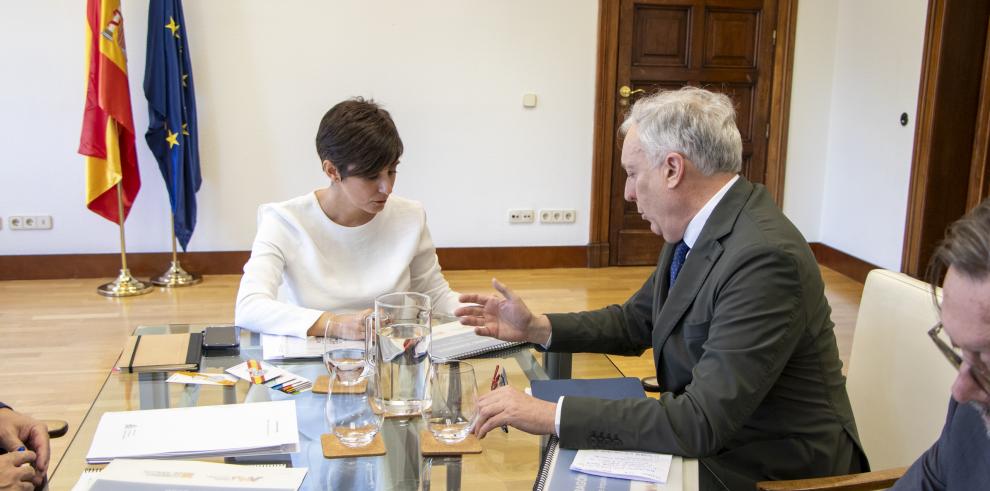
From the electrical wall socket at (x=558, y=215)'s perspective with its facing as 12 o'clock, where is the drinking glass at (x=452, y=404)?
The drinking glass is roughly at 12 o'clock from the electrical wall socket.

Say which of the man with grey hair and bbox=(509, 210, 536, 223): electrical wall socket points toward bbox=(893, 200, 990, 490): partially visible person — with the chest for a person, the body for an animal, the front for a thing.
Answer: the electrical wall socket

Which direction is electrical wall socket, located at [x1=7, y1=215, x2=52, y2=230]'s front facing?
toward the camera

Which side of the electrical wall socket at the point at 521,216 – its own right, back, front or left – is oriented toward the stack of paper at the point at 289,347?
front

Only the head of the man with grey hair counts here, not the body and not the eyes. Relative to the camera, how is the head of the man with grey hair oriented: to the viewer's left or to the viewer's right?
to the viewer's left

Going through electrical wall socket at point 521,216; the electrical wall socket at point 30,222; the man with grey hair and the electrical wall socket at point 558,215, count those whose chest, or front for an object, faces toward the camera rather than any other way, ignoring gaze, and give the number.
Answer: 3

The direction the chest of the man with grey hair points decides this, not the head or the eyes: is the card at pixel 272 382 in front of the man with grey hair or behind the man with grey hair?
in front

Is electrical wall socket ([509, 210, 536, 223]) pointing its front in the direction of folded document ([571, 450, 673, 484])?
yes

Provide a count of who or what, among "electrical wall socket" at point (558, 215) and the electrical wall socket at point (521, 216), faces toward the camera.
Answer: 2

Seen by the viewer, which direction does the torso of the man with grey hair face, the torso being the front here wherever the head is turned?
to the viewer's left

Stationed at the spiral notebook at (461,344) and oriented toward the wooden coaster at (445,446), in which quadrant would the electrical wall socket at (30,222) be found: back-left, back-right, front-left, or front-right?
back-right

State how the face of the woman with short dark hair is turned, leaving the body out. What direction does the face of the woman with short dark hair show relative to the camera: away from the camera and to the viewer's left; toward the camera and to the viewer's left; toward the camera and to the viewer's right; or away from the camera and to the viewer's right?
toward the camera and to the viewer's right

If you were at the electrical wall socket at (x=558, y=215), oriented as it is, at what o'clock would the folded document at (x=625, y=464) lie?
The folded document is roughly at 12 o'clock from the electrical wall socket.

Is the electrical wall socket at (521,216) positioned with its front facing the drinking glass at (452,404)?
yes

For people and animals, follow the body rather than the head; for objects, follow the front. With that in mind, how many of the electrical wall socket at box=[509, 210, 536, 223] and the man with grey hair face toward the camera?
1

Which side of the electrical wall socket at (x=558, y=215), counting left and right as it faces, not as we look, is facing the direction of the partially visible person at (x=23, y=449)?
front
